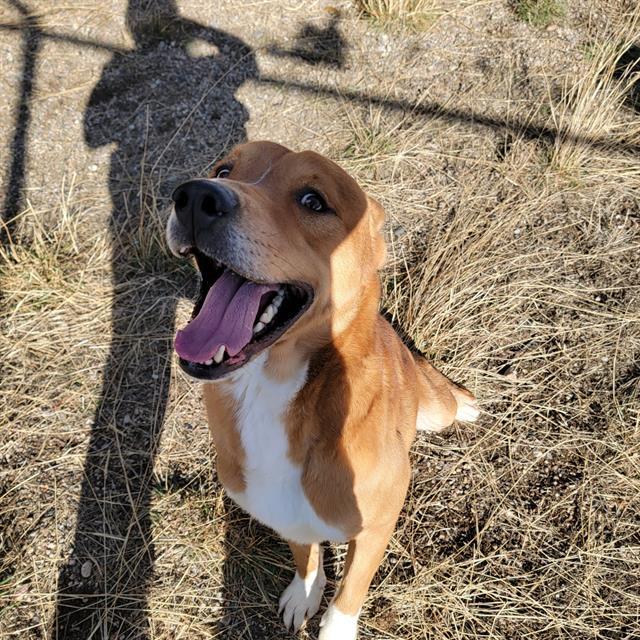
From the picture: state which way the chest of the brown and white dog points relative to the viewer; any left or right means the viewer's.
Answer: facing the viewer and to the left of the viewer

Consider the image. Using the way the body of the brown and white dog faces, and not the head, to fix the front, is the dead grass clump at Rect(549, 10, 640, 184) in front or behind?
behind
